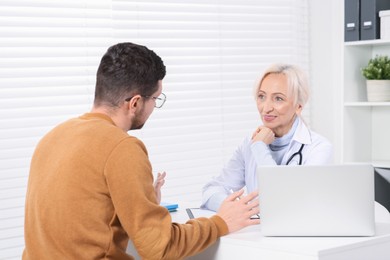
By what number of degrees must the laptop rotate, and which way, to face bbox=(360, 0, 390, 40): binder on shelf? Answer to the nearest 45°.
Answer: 0° — it already faces it

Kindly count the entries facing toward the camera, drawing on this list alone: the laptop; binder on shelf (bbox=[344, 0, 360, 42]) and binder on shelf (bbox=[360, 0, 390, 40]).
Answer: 2

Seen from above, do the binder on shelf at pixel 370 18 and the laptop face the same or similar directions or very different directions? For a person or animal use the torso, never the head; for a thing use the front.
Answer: very different directions

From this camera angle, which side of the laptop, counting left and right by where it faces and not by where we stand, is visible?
back

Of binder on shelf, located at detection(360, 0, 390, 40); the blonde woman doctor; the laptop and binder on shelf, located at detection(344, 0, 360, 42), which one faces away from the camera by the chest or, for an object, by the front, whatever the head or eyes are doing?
the laptop

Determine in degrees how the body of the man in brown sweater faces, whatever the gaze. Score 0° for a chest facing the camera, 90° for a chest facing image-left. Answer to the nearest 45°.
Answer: approximately 225°

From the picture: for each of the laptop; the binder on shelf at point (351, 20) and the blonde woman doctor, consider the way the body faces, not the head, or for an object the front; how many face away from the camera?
1

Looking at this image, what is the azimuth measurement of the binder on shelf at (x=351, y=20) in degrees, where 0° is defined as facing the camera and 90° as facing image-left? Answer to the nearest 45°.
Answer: approximately 0°

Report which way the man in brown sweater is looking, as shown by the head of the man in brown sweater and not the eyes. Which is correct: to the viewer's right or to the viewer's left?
to the viewer's right

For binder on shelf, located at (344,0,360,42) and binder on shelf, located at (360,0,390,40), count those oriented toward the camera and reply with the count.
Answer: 2

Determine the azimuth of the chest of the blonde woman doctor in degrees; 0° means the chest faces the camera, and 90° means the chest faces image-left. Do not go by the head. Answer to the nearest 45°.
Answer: approximately 45°

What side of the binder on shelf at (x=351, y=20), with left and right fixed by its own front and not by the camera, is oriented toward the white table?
front
